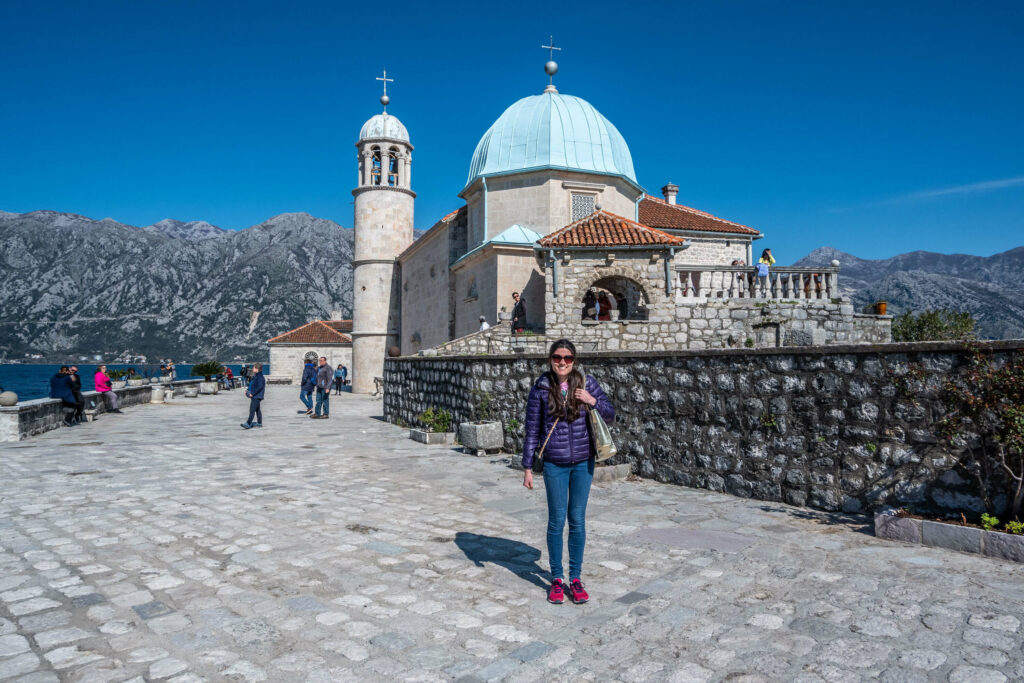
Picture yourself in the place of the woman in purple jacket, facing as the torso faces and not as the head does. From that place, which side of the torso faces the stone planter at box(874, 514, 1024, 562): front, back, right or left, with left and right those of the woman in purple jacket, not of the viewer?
left

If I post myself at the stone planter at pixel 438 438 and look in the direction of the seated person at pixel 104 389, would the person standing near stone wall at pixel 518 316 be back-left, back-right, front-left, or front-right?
front-right

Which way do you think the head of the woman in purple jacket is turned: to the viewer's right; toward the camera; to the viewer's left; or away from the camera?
toward the camera

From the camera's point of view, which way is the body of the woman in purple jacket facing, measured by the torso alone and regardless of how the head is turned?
toward the camera

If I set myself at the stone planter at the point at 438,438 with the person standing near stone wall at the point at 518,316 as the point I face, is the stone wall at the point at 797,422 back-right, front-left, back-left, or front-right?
back-right

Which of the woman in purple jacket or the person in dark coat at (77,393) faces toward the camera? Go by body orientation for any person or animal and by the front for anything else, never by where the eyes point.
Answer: the woman in purple jacket
